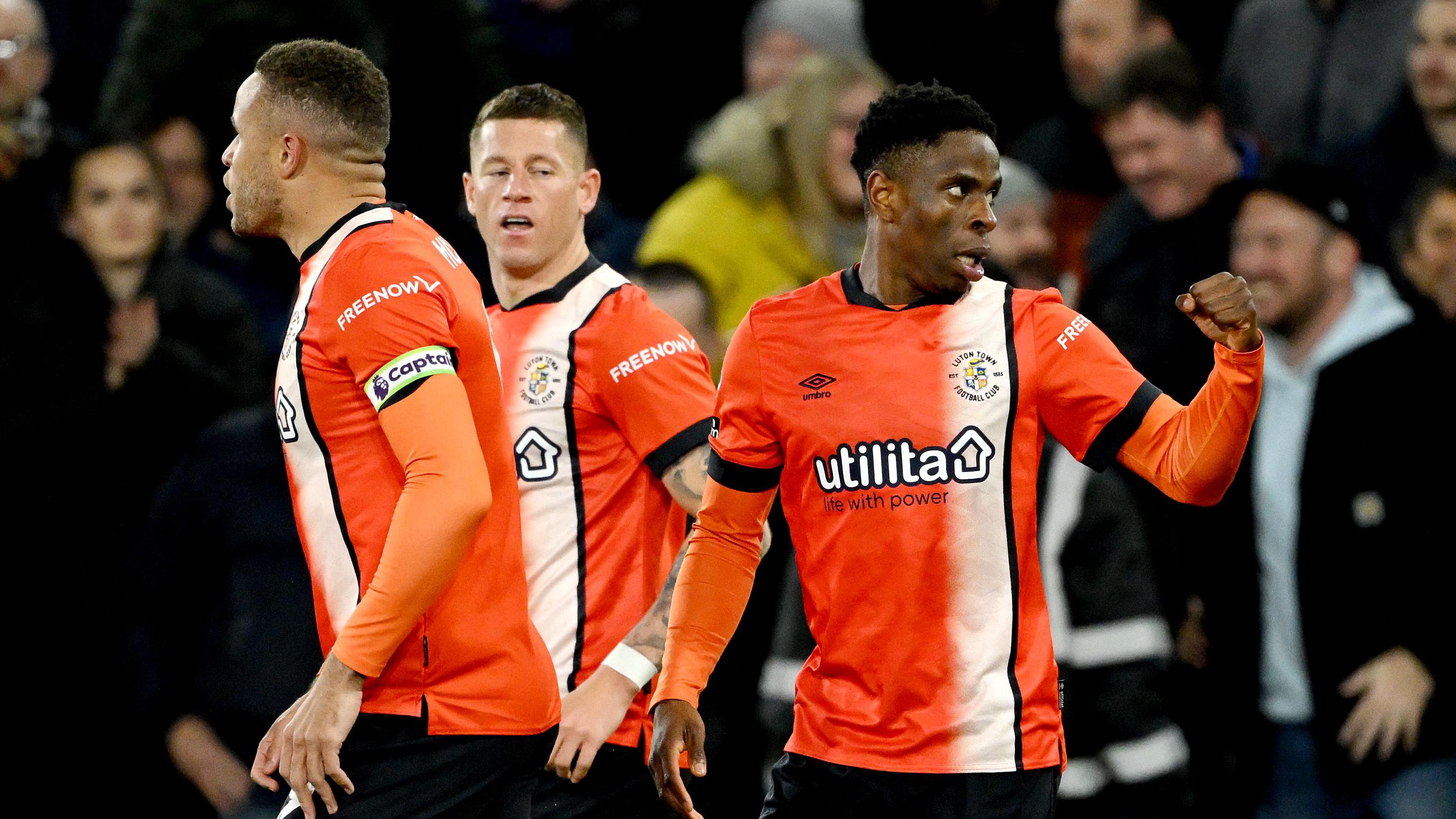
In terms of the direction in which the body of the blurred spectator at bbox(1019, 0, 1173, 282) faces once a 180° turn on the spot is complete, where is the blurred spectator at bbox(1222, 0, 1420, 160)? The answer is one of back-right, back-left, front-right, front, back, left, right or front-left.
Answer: front-right

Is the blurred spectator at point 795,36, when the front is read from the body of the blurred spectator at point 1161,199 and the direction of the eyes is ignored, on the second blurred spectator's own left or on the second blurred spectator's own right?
on the second blurred spectator's own right

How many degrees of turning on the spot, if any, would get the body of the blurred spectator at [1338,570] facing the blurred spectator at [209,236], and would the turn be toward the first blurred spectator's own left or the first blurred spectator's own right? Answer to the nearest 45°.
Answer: approximately 45° to the first blurred spectator's own right
